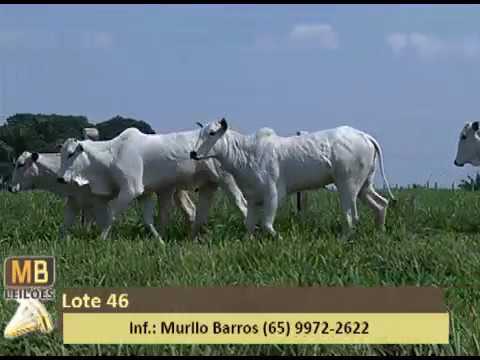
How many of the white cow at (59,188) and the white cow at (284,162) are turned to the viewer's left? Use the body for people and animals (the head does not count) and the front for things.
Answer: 2

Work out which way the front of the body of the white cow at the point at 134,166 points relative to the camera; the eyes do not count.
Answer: to the viewer's left

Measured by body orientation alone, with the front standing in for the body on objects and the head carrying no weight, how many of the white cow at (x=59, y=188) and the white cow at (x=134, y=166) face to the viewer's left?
2

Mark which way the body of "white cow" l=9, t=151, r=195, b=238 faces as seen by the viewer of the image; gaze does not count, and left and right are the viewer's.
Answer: facing to the left of the viewer

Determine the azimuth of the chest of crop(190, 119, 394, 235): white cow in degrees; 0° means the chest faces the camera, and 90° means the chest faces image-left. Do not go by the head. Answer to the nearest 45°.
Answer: approximately 90°

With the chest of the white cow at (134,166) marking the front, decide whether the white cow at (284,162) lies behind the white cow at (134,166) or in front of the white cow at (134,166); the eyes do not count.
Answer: behind

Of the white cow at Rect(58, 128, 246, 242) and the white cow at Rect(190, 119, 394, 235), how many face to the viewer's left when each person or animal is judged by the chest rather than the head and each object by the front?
2
